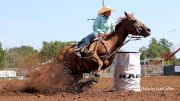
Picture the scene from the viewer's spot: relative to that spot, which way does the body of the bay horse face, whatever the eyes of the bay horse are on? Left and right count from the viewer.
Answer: facing to the right of the viewer
